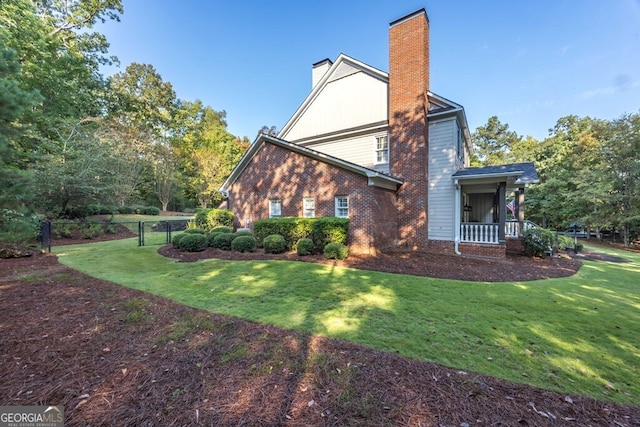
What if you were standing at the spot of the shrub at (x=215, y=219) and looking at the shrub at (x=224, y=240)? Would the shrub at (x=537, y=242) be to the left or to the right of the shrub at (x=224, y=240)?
left

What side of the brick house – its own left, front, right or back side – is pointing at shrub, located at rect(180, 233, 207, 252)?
back

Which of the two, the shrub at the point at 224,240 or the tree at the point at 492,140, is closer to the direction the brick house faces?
the tree

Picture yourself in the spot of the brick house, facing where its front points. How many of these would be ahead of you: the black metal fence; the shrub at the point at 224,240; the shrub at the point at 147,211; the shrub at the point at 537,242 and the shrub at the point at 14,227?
1

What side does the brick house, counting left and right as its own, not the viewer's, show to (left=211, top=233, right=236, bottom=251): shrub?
back

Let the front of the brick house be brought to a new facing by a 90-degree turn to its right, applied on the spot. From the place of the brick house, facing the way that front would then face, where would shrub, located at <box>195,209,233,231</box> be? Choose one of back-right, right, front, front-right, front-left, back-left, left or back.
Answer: right

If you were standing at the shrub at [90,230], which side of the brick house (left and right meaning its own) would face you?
back

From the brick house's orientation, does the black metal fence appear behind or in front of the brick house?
behind

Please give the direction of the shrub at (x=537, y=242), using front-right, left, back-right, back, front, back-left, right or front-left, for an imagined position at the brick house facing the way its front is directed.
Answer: front

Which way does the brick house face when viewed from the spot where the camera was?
facing to the right of the viewer

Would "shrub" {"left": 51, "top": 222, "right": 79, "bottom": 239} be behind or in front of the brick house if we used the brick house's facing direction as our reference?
behind
